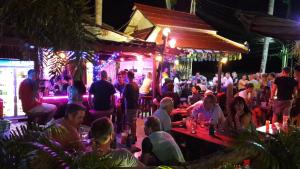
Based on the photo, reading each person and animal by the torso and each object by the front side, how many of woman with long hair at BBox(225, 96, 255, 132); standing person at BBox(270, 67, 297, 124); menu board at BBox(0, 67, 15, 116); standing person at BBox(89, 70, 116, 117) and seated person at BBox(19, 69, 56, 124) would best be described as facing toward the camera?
2

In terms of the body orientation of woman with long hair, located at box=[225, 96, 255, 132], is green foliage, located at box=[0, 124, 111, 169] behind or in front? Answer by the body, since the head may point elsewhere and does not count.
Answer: in front

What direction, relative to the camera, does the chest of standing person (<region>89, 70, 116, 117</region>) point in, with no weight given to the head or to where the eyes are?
away from the camera

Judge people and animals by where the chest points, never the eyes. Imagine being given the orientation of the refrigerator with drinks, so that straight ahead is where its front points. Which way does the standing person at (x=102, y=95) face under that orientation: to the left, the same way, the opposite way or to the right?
the opposite way

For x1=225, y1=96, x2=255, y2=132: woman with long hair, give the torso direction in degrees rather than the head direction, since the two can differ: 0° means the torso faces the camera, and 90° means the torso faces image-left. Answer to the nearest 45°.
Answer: approximately 0°

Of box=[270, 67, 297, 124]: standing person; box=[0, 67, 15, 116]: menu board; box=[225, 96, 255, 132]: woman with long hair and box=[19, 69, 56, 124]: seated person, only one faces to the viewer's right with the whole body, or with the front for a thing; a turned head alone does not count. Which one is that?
the seated person

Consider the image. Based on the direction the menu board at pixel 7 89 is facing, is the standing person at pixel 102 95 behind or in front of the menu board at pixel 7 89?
in front

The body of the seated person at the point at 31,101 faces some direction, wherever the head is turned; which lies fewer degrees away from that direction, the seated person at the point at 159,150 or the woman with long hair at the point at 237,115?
the woman with long hair

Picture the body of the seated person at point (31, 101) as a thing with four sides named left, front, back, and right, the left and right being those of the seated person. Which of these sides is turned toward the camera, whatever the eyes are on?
right

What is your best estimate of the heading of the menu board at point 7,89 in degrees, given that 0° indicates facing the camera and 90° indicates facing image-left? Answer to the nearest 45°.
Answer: approximately 0°

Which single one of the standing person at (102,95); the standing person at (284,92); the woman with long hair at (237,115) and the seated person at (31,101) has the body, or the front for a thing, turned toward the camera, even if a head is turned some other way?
the woman with long hair
